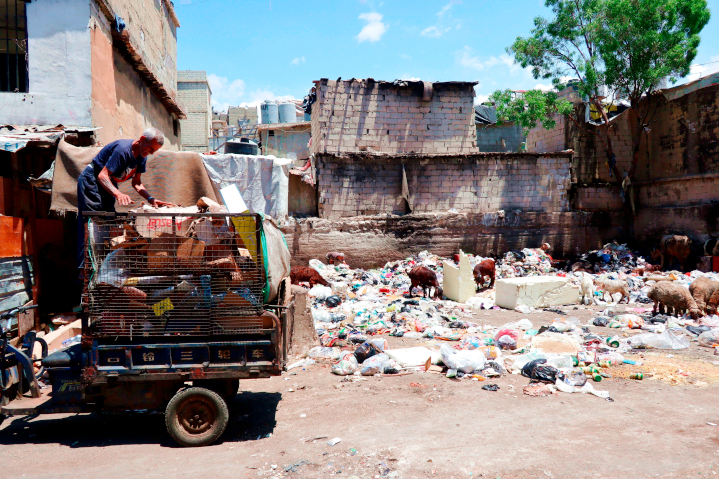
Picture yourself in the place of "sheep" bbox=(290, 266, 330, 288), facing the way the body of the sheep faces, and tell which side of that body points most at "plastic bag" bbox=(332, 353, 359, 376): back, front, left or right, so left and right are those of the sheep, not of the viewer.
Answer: right

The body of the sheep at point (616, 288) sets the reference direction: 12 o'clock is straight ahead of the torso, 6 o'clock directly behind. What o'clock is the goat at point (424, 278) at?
the goat at point (424, 278) is roughly at 11 o'clock from the sheep at point (616, 288).

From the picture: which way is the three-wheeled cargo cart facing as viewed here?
to the viewer's left

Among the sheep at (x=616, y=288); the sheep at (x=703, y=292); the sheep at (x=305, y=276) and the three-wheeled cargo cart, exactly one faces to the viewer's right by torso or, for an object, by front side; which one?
the sheep at (x=305, y=276)

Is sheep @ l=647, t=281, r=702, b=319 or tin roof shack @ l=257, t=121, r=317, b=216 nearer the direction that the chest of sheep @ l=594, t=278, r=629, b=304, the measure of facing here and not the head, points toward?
the tin roof shack

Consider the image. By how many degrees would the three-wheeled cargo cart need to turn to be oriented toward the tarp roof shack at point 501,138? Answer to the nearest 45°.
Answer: approximately 135° to its right

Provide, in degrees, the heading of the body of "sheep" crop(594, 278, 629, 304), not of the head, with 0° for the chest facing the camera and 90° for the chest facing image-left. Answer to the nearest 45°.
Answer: approximately 90°

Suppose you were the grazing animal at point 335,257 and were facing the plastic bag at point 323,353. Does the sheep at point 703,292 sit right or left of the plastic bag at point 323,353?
left

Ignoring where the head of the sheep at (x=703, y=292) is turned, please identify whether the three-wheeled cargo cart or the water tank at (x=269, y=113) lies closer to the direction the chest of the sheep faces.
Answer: the three-wheeled cargo cart

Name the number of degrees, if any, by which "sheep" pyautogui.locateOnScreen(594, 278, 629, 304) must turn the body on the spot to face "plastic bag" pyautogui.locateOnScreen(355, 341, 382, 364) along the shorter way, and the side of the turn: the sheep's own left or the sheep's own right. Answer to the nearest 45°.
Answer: approximately 45° to the sheep's own left

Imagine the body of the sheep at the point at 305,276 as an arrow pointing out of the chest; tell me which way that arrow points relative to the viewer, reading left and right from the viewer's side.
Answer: facing to the right of the viewer
